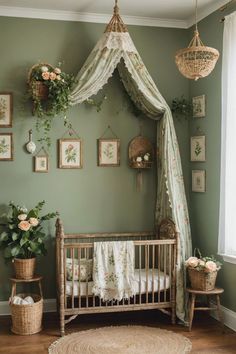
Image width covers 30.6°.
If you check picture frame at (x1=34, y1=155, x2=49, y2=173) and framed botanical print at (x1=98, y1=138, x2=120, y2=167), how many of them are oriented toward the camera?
2

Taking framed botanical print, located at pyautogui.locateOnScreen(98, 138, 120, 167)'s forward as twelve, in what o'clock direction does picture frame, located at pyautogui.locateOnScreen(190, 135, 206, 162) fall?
The picture frame is roughly at 9 o'clock from the framed botanical print.

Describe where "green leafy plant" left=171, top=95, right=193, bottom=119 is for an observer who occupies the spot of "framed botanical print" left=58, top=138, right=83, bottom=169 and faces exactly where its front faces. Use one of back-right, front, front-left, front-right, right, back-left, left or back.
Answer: left

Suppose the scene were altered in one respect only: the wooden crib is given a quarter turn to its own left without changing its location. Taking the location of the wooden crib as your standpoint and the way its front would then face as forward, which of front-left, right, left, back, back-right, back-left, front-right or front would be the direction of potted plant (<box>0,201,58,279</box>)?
back

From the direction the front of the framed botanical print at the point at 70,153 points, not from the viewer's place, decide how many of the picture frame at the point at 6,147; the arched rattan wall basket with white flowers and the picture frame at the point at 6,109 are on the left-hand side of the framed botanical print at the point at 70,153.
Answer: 1

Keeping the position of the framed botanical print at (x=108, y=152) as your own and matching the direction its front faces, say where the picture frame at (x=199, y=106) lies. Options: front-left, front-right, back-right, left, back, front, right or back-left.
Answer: left
